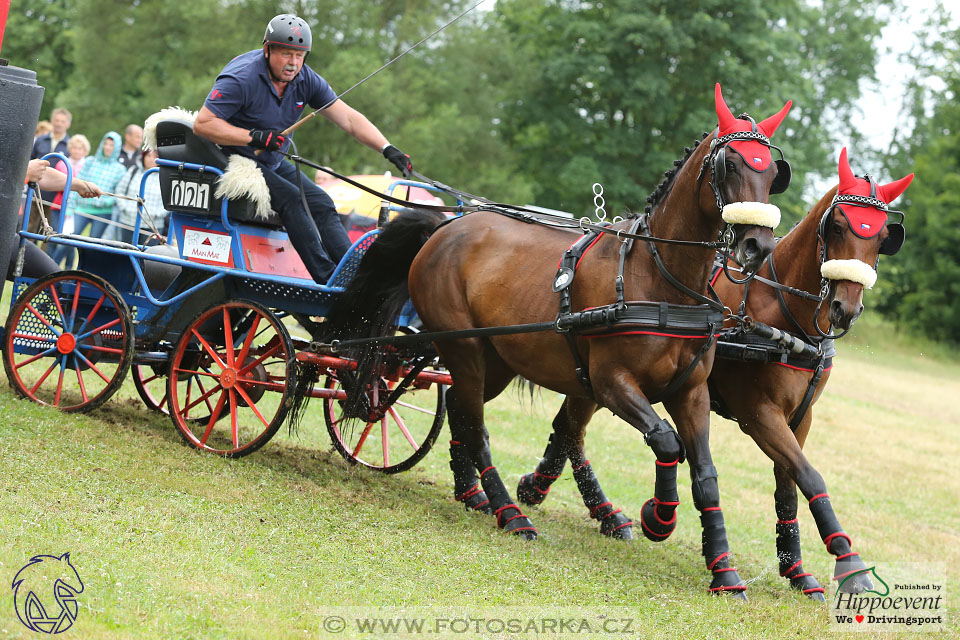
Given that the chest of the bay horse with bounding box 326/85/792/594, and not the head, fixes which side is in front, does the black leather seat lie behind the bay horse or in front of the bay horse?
behind

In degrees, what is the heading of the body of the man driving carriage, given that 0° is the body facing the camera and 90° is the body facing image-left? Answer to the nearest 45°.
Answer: approximately 315°

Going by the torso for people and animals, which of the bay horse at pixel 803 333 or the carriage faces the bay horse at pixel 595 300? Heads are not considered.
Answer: the carriage

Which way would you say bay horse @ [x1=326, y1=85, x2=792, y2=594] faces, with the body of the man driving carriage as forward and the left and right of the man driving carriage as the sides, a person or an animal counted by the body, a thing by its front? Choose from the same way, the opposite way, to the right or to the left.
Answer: the same way

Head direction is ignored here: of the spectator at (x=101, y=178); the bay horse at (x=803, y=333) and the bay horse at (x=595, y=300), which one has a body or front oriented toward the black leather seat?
the spectator

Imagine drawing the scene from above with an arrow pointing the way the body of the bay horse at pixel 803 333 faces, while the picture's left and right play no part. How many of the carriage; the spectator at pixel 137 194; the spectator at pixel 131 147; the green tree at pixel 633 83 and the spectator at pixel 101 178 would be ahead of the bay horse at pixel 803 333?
0

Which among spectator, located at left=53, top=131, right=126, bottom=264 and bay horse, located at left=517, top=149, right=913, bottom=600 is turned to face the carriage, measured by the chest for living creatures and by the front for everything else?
the spectator

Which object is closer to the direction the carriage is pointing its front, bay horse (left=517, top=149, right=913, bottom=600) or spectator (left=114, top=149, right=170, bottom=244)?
the bay horse

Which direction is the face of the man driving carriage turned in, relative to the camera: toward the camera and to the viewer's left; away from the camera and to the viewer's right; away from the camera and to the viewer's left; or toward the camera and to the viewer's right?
toward the camera and to the viewer's right

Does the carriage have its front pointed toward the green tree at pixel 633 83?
no

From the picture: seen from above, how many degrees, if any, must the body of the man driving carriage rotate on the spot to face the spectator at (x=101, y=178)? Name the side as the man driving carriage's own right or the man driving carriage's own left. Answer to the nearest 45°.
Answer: approximately 135° to the man driving carriage's own left

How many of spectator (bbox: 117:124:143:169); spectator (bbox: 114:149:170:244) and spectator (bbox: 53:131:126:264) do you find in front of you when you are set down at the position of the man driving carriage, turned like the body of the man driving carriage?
0

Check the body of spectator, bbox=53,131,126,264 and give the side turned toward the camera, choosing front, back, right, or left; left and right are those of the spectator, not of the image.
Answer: front

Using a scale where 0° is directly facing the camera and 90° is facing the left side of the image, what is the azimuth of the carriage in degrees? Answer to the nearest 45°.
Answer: approximately 315°

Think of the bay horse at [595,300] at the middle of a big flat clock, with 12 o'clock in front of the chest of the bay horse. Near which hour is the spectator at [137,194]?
The spectator is roughly at 6 o'clock from the bay horse.

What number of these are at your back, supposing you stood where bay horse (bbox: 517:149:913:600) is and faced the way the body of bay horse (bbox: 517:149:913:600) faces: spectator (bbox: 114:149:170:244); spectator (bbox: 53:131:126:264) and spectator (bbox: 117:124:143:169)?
3

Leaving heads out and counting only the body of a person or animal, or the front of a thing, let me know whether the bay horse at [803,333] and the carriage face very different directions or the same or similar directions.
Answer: same or similar directions

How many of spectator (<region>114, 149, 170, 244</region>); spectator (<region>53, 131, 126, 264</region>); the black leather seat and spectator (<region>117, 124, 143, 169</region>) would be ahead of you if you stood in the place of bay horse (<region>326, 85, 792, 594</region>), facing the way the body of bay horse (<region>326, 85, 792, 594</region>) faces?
0

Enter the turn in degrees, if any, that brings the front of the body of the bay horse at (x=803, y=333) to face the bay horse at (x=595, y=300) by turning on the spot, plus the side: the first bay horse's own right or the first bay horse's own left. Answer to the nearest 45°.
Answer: approximately 135° to the first bay horse's own right

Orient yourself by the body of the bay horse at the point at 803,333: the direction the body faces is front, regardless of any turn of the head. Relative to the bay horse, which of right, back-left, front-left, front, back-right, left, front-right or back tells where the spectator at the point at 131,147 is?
back

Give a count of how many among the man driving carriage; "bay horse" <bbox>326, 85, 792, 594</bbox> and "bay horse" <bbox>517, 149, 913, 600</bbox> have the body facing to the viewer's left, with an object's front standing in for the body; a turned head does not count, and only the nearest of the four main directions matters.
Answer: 0

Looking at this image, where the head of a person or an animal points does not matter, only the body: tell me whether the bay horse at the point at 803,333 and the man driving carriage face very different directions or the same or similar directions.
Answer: same or similar directions

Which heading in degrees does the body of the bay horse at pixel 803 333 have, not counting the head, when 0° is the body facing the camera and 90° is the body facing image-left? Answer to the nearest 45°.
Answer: approximately 315°
